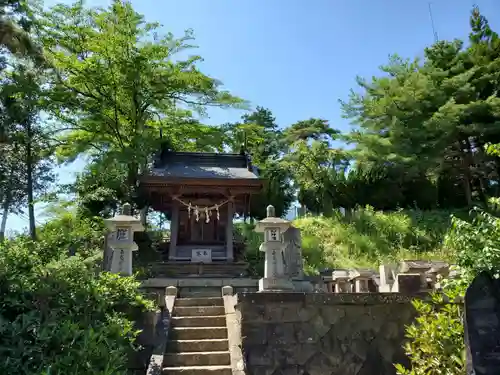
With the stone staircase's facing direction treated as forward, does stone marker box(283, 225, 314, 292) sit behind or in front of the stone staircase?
behind

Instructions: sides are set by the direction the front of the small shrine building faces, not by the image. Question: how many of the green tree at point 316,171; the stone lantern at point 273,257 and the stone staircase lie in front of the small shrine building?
2

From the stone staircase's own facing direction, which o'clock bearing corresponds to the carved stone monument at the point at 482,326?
The carved stone monument is roughly at 10 o'clock from the stone staircase.

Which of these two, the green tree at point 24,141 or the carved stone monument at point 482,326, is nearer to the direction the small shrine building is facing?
the carved stone monument

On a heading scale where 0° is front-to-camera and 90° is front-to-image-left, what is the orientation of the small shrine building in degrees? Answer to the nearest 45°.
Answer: approximately 0°

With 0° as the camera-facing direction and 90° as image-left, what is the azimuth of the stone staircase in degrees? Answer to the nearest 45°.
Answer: approximately 0°

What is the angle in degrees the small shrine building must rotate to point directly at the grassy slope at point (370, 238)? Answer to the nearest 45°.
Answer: approximately 90° to its left

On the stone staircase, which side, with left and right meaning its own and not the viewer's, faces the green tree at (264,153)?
back

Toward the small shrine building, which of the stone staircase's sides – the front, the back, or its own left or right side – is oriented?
back

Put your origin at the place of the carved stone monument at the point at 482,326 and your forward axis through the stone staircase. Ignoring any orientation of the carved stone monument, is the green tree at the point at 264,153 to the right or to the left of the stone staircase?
right

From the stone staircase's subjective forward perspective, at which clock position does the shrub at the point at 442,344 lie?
The shrub is roughly at 10 o'clock from the stone staircase.

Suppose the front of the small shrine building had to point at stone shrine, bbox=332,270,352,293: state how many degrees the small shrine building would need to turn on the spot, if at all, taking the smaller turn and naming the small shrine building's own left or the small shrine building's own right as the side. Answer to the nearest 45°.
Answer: approximately 45° to the small shrine building's own left

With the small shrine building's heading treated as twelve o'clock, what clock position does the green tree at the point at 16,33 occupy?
The green tree is roughly at 2 o'clock from the small shrine building.

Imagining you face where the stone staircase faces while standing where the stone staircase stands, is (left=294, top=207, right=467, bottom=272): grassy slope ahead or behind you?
behind

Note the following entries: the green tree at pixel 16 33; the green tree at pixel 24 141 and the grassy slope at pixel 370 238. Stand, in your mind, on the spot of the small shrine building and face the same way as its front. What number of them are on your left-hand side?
1

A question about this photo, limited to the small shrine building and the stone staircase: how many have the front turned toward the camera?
2
